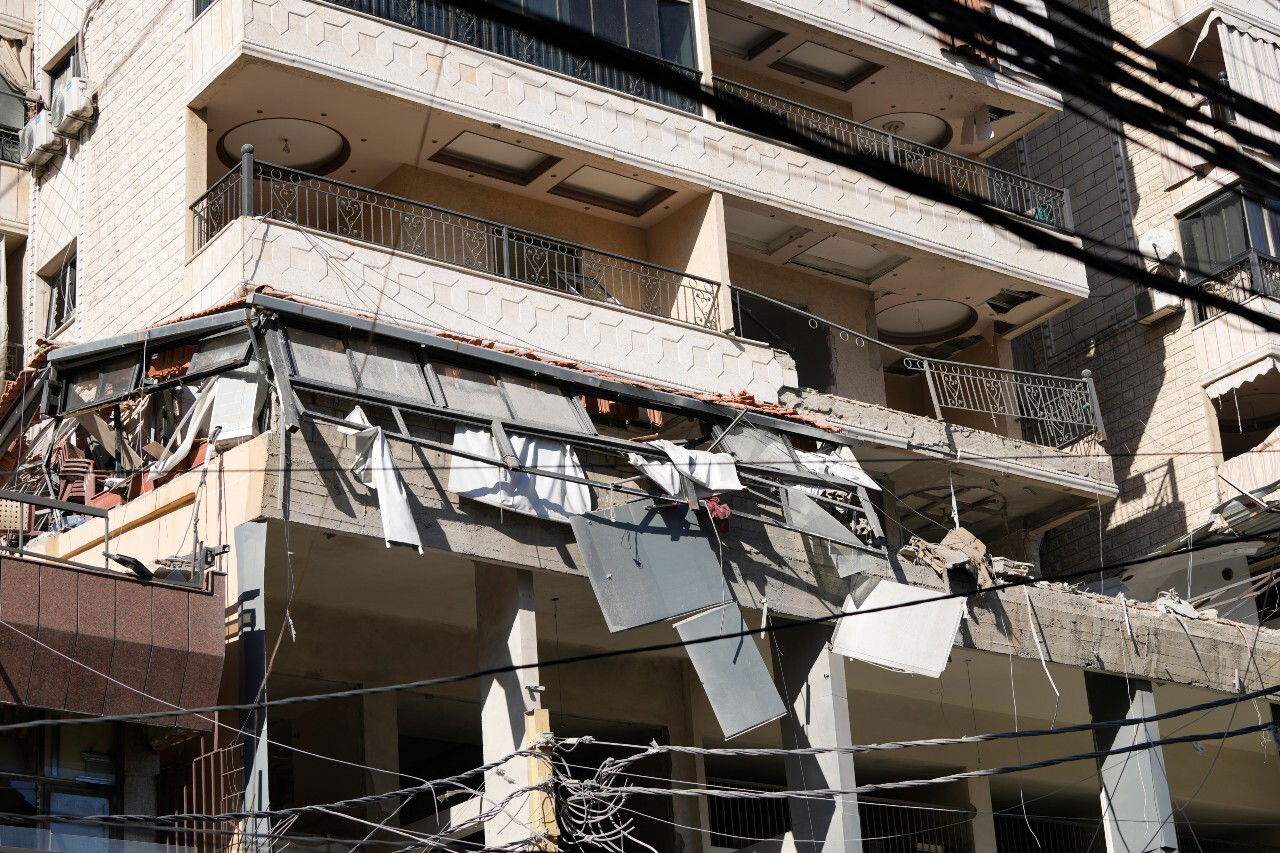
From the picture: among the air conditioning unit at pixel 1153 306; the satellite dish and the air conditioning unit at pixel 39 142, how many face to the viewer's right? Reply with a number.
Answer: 0

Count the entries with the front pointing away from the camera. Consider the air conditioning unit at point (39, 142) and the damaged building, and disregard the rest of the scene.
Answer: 0

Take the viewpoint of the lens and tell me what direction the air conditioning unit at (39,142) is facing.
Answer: facing the viewer and to the left of the viewer

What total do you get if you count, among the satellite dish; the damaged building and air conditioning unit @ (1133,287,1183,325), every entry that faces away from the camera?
0

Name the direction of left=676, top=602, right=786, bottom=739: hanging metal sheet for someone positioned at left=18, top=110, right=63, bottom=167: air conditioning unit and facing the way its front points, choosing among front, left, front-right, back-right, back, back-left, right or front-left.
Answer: left

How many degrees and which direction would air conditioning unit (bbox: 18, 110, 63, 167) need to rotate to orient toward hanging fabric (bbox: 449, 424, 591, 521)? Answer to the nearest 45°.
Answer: approximately 90° to its left

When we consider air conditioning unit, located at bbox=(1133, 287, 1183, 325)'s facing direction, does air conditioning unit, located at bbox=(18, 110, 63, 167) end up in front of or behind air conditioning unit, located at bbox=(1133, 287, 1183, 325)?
in front

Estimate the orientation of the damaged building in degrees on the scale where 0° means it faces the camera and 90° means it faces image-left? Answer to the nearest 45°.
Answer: approximately 315°

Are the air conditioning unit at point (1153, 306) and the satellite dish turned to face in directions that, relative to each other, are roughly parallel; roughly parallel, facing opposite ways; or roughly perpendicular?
roughly parallel

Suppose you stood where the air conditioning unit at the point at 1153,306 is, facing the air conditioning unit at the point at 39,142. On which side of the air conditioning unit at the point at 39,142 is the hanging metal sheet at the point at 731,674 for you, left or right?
left
